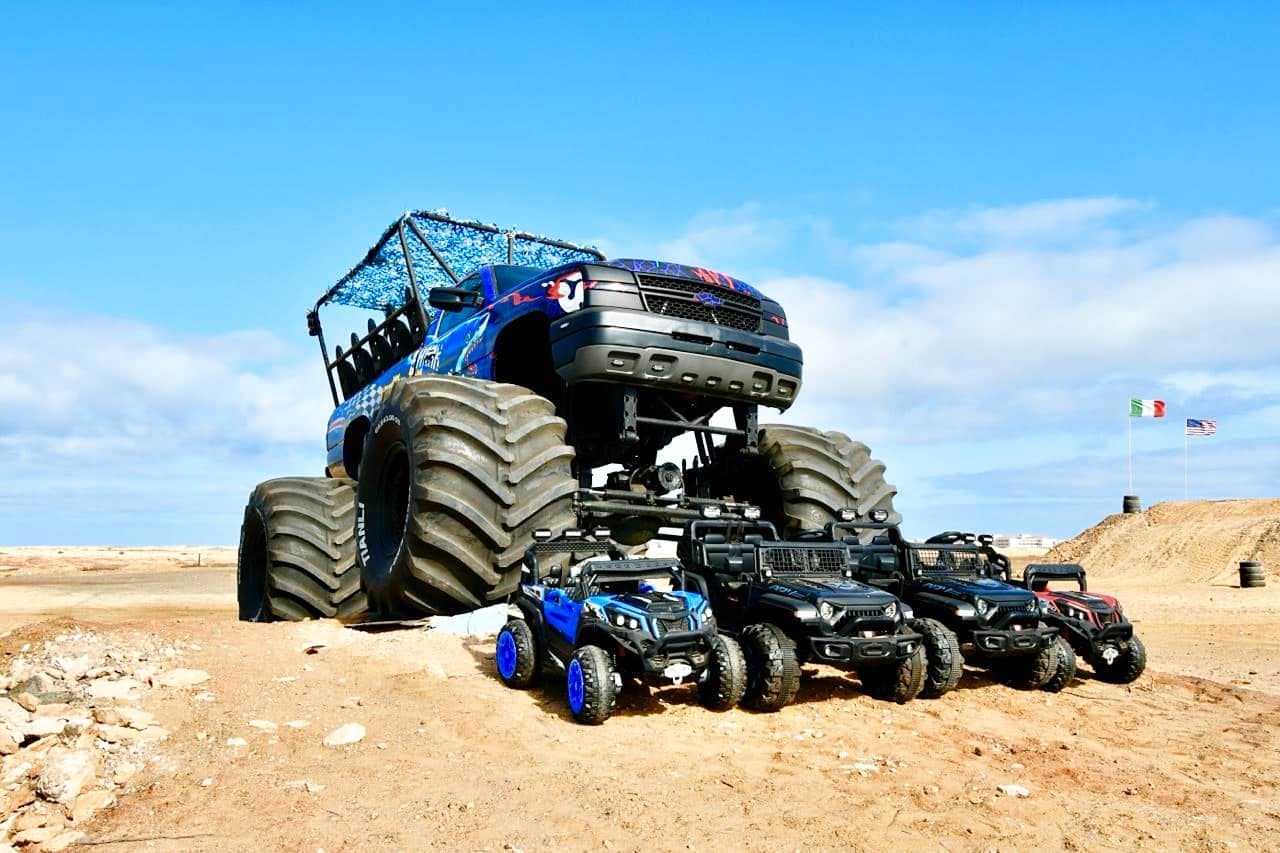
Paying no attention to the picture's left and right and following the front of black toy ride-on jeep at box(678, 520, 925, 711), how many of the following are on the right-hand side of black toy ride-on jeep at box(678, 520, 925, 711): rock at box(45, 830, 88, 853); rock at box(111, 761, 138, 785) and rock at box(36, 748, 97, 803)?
3

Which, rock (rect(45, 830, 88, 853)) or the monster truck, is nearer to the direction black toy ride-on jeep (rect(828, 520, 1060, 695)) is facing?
the rock

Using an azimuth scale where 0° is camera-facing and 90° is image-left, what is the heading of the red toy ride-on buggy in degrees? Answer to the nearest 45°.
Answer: approximately 315°

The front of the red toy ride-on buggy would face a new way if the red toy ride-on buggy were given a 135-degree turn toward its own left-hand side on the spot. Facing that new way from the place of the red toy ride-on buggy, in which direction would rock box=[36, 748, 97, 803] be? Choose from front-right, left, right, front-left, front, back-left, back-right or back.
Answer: back-left

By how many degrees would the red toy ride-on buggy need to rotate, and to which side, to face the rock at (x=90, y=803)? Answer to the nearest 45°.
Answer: approximately 90° to its right

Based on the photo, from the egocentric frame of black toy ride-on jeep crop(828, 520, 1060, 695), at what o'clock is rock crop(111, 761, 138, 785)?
The rock is roughly at 3 o'clock from the black toy ride-on jeep.

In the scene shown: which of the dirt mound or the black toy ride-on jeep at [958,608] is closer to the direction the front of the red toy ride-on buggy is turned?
the black toy ride-on jeep

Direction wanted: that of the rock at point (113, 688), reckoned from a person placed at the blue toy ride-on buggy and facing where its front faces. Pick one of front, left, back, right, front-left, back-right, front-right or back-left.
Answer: back-right

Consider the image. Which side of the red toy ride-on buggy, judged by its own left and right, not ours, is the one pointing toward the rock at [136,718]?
right
